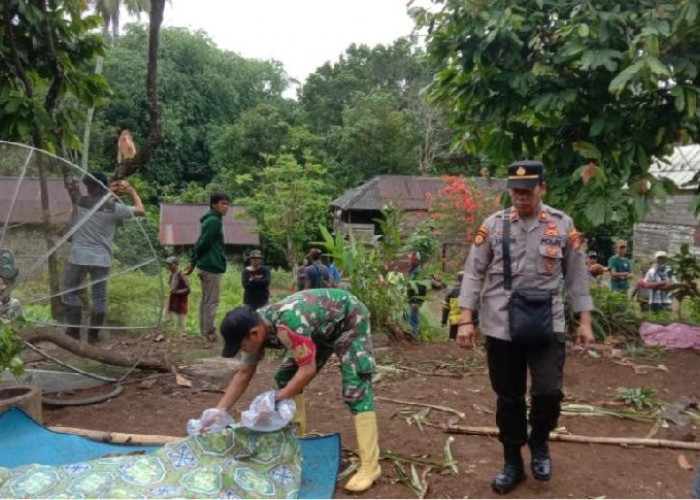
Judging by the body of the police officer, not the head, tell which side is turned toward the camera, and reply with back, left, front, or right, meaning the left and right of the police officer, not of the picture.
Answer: front

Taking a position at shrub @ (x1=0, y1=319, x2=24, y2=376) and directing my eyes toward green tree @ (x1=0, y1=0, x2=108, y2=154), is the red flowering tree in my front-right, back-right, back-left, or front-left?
front-right

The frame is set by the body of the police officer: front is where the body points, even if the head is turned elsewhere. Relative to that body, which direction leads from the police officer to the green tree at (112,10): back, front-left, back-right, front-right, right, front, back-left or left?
back-right

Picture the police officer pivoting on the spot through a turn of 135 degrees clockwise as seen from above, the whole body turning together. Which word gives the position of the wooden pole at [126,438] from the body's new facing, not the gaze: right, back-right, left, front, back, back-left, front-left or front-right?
front-left

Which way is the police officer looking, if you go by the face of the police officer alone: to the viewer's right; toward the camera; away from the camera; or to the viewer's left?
toward the camera

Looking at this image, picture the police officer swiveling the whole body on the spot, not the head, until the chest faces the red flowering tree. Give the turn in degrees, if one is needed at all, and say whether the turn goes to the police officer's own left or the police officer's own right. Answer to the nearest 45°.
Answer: approximately 180°

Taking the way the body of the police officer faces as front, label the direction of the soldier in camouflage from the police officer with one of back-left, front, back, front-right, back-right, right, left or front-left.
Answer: right

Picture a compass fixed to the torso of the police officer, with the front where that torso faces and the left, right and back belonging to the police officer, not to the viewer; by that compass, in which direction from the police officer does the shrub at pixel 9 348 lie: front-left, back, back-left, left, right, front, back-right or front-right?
right

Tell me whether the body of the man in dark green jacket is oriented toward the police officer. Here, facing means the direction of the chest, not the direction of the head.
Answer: no

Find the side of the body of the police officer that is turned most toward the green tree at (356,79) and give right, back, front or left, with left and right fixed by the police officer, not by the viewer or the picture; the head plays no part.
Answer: back
